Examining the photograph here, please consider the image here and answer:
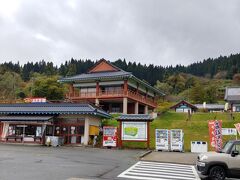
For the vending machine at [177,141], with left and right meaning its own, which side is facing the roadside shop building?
right

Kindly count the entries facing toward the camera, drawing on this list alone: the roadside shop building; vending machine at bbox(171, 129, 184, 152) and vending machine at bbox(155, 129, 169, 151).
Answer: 3

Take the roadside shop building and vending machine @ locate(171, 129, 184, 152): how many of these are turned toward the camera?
2

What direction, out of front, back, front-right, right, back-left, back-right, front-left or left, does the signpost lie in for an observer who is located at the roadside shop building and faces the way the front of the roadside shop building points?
front-left

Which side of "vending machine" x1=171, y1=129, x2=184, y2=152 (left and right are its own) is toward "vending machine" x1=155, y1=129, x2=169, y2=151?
right

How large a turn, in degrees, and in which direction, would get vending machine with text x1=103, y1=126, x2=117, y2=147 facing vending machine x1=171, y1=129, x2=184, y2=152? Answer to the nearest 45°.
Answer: approximately 90° to its left

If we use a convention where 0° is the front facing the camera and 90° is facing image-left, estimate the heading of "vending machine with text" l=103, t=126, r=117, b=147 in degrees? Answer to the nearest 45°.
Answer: approximately 0°

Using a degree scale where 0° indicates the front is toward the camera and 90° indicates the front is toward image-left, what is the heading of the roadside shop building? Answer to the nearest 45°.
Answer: approximately 0°

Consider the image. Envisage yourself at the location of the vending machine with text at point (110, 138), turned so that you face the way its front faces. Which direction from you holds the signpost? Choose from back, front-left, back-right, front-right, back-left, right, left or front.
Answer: left
